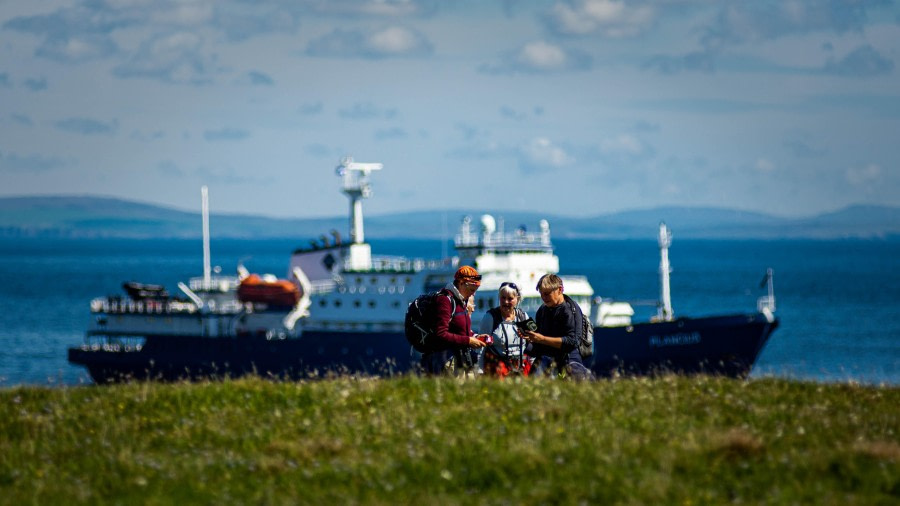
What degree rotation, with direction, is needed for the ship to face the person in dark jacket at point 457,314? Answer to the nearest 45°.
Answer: approximately 90° to its right

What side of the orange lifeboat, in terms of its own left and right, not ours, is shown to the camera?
right

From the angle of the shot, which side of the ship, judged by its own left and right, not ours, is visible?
right

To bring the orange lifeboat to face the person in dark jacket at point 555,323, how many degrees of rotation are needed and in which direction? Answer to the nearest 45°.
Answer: approximately 90° to its right

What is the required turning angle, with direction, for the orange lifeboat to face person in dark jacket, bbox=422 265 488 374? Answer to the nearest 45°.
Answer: approximately 90° to its right

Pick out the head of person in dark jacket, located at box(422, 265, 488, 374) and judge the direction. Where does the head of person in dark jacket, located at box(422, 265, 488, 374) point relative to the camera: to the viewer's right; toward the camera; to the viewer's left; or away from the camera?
to the viewer's right
